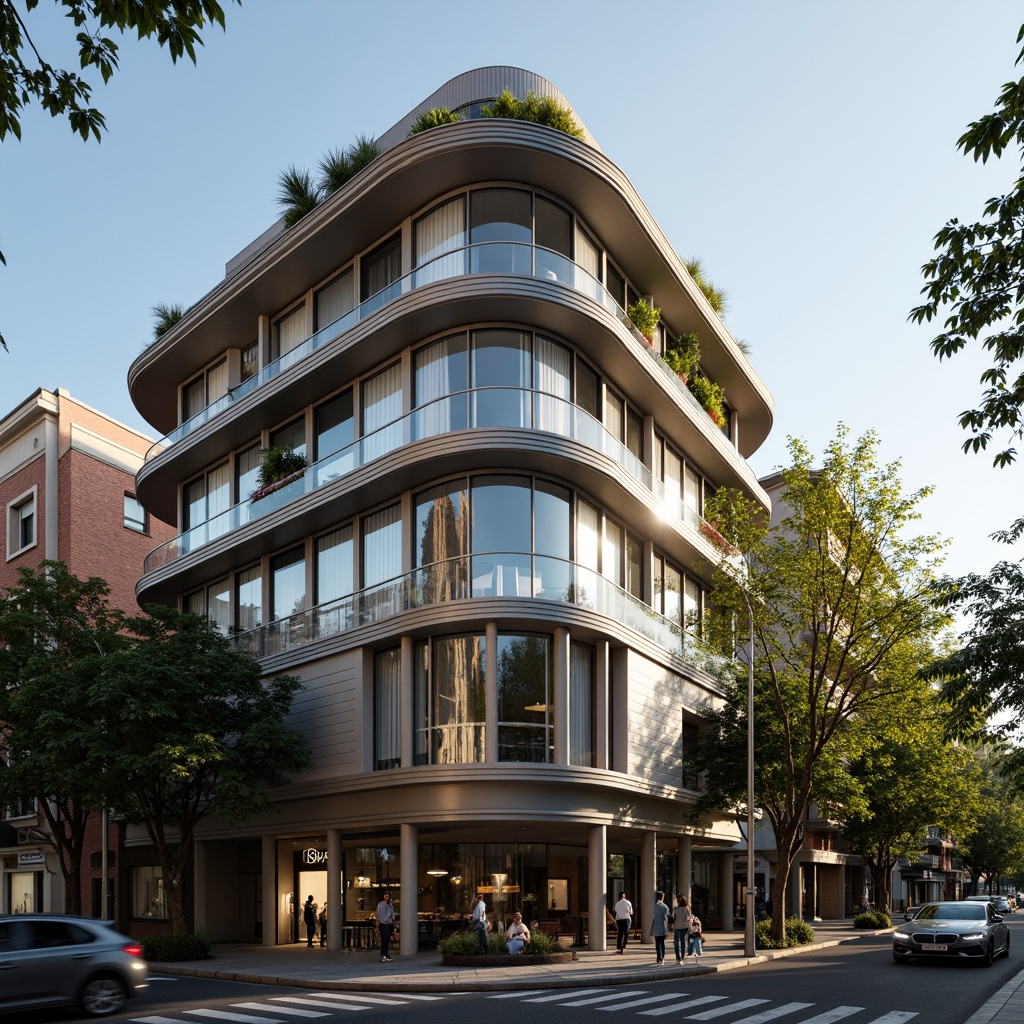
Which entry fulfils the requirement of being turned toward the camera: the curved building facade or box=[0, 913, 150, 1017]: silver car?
the curved building facade

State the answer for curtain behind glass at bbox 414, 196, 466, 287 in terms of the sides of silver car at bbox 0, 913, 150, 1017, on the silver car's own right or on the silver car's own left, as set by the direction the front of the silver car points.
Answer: on the silver car's own right

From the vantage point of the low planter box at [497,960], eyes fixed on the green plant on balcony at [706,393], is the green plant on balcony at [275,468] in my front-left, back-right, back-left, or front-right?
front-left

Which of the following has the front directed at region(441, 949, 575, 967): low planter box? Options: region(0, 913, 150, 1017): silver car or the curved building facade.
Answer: the curved building facade

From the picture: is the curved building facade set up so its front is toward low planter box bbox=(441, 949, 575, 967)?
yes

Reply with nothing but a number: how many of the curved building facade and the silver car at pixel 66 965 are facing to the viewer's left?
1

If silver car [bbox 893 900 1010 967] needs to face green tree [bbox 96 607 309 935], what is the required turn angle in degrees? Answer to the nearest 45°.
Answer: approximately 45° to its right

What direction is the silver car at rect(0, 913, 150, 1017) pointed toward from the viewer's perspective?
to the viewer's left

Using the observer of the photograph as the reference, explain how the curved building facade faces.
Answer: facing the viewer

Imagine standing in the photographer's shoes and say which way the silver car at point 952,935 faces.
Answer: facing the viewer and to the left of the viewer
